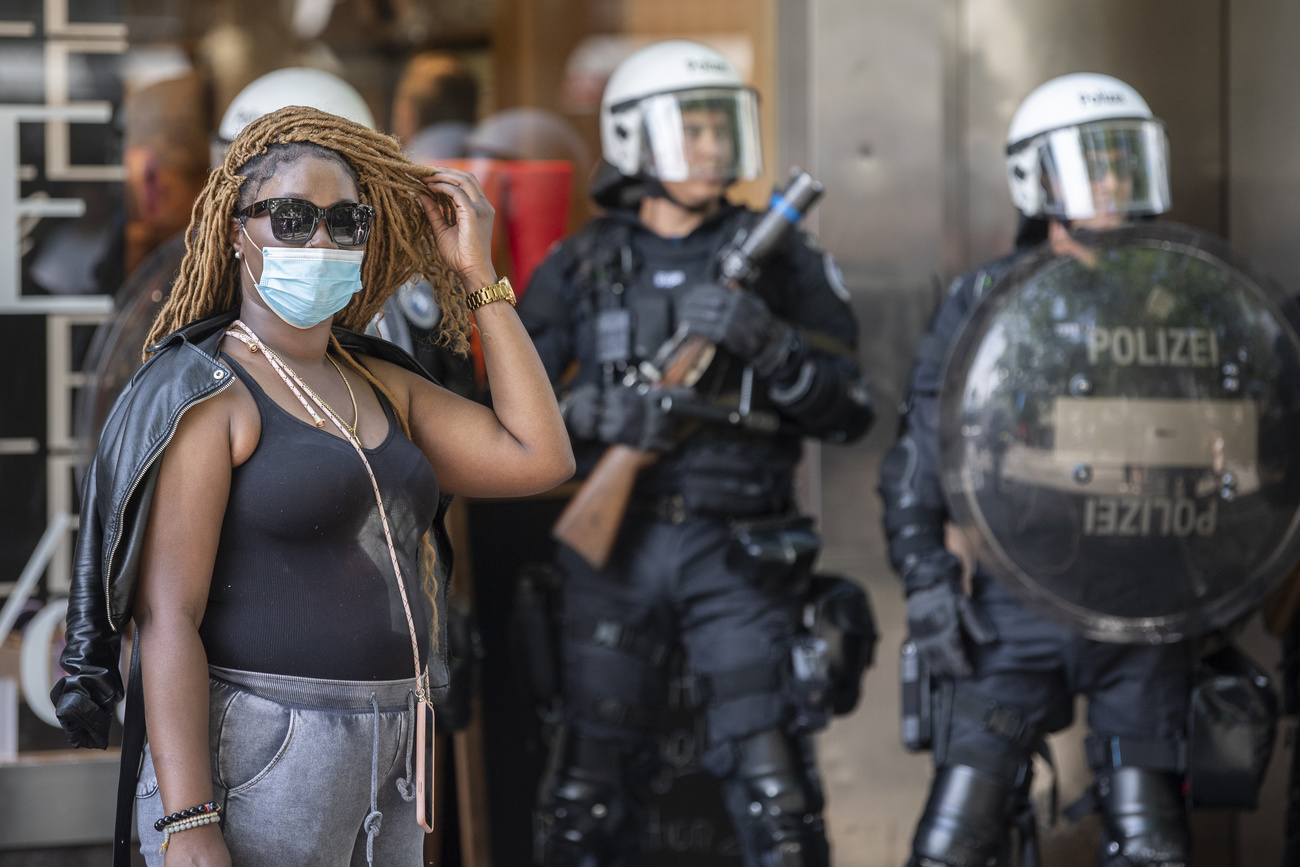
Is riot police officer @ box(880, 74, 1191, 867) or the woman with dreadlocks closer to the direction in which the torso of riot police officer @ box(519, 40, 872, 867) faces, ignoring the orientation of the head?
the woman with dreadlocks

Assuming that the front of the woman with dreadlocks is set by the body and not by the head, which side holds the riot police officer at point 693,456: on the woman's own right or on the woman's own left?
on the woman's own left

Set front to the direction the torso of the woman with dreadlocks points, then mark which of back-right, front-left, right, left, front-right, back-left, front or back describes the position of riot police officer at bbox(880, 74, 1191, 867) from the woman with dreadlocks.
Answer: left

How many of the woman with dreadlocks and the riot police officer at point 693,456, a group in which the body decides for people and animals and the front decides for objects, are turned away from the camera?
0

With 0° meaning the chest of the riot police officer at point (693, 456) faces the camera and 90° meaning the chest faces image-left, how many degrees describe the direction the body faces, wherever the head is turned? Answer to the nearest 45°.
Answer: approximately 0°

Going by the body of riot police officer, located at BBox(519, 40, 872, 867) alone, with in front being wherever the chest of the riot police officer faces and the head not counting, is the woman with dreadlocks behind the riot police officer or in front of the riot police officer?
in front

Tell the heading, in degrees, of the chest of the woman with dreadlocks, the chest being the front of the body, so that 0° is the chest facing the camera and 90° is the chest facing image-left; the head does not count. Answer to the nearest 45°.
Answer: approximately 315°

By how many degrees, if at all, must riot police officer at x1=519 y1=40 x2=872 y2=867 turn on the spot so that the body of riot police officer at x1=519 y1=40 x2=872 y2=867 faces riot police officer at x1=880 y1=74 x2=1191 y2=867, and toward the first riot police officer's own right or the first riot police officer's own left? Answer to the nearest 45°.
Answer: approximately 90° to the first riot police officer's own left
